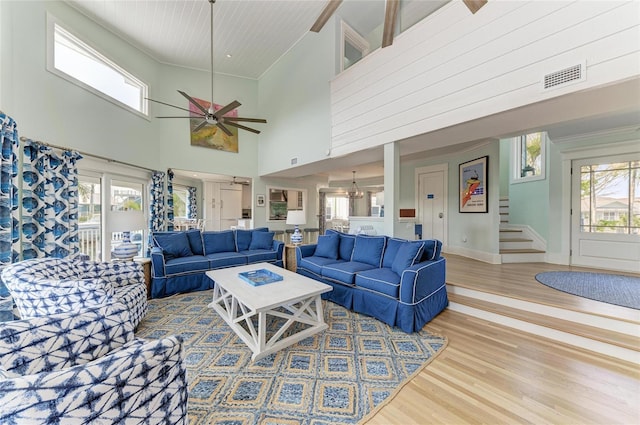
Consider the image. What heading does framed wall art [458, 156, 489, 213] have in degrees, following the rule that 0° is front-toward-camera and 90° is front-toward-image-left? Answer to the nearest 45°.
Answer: approximately 45°

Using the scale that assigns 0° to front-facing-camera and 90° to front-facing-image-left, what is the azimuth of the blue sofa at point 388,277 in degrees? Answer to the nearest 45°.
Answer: approximately 45°

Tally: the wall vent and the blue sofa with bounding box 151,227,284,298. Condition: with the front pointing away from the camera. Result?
0

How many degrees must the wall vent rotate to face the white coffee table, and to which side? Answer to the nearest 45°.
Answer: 0° — it already faces it

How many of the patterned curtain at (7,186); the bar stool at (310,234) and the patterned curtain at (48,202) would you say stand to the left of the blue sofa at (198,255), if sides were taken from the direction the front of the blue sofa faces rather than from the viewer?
1

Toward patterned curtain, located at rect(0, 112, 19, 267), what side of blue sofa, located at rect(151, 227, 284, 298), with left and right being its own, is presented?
right
